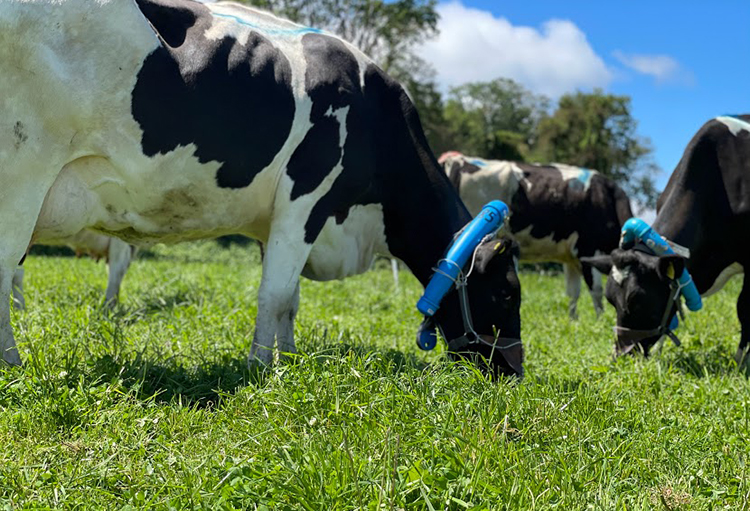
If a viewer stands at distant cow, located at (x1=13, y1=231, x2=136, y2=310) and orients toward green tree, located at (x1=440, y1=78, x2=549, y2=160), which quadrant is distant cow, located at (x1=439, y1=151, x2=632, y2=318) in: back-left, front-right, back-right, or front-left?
front-right

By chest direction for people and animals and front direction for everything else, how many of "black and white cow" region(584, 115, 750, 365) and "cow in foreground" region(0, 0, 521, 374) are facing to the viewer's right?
1

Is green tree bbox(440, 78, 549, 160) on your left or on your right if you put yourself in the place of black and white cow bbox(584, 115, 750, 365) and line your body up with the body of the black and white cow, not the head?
on your right

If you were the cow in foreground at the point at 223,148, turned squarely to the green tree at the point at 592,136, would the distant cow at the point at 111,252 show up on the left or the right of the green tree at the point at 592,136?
left

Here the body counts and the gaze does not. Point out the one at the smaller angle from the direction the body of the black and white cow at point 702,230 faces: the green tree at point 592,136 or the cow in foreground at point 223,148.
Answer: the cow in foreground

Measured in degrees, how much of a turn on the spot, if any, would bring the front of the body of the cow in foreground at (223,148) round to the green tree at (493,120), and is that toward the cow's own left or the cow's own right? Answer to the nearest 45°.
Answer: approximately 90° to the cow's own left

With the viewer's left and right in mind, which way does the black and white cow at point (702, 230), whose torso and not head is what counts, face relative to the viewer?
facing the viewer and to the left of the viewer

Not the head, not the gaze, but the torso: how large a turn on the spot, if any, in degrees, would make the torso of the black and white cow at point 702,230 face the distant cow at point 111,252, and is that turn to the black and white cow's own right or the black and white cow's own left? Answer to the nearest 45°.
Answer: approximately 45° to the black and white cow's own right

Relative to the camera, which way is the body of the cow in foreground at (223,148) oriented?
to the viewer's right
